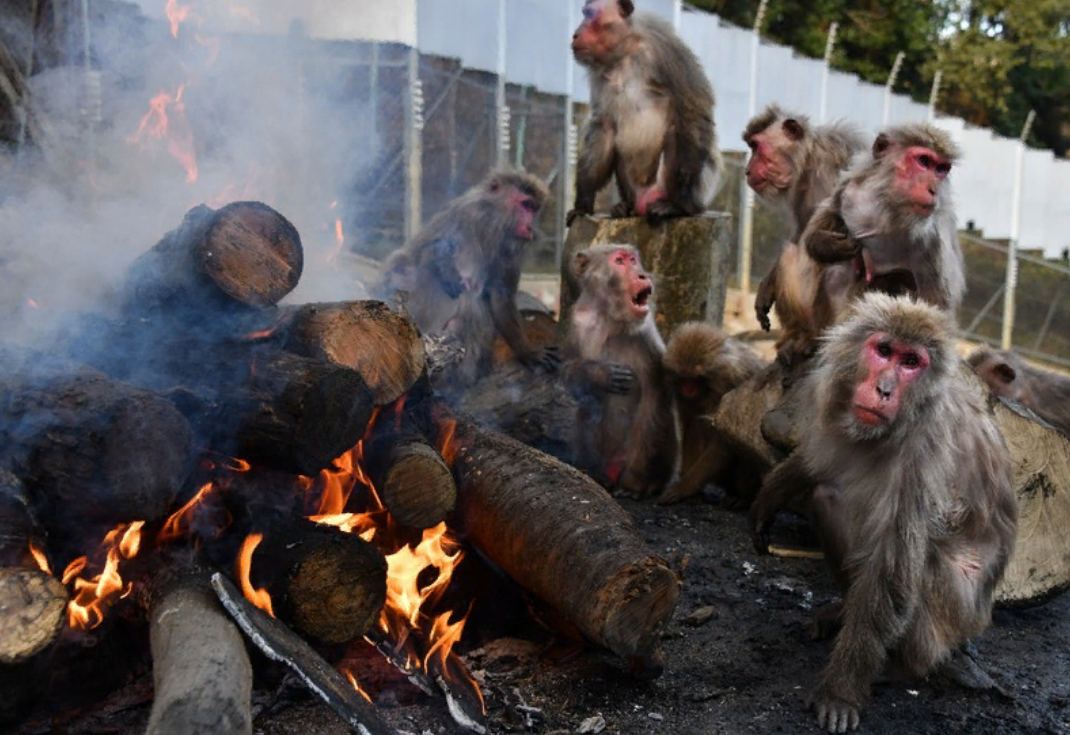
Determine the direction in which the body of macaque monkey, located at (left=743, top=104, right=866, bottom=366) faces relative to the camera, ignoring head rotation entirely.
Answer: to the viewer's left

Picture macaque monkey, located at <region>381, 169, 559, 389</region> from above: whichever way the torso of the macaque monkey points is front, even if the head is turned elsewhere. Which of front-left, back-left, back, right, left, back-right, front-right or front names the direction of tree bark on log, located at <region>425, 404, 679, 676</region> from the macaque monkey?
front-right

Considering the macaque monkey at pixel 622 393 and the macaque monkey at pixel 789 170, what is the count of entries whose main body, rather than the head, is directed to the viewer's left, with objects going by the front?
1

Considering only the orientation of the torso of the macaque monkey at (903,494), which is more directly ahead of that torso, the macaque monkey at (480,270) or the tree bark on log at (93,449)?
the tree bark on log

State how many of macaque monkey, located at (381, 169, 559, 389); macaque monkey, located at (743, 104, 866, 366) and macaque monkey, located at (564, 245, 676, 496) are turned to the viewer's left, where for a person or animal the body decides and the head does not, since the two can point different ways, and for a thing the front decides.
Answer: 1

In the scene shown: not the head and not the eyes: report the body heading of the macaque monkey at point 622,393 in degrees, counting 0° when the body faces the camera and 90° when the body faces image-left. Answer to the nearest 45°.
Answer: approximately 315°

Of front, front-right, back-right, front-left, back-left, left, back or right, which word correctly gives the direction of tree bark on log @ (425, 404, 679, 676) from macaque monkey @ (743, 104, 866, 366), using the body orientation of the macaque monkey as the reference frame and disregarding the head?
left

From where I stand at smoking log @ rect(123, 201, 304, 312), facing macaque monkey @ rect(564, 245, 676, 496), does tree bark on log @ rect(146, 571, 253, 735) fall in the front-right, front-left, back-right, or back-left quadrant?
back-right

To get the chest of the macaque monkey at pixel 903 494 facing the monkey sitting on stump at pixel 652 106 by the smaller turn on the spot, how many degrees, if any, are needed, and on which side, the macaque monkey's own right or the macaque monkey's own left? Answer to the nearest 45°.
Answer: approximately 90° to the macaque monkey's own right

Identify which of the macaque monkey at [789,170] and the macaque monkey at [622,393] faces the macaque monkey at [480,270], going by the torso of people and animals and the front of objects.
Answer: the macaque monkey at [789,170]
